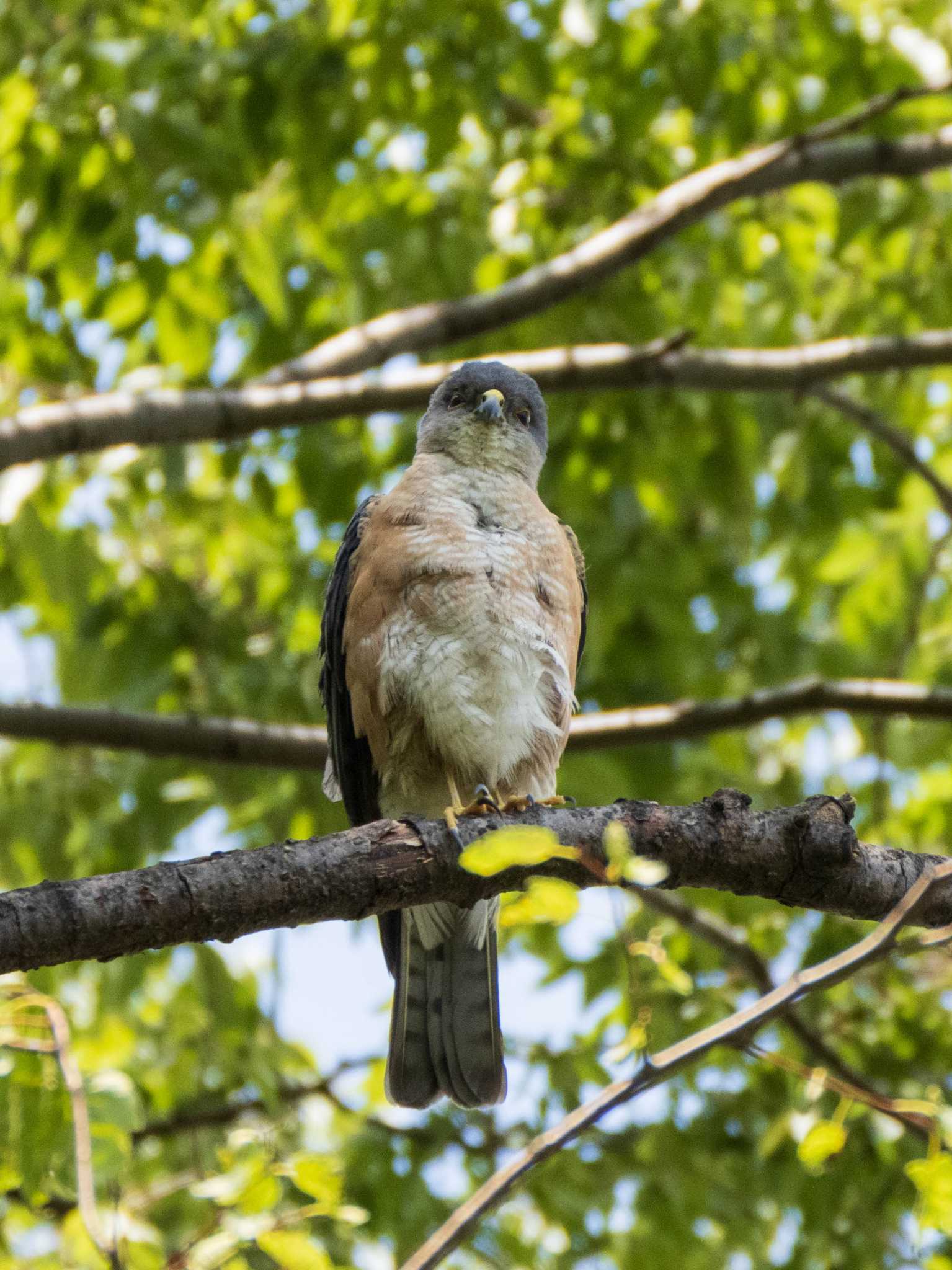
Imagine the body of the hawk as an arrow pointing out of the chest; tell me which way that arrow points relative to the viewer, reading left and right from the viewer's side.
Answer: facing the viewer

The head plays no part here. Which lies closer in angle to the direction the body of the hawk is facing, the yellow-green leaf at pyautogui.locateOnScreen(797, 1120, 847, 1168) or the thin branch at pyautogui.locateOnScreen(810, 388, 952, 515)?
the yellow-green leaf

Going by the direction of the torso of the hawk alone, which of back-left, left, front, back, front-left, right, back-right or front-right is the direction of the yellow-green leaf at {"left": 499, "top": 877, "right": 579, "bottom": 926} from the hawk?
front

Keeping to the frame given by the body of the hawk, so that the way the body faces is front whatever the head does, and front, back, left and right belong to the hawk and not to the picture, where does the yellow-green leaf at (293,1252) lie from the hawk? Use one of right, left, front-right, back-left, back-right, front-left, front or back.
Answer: front

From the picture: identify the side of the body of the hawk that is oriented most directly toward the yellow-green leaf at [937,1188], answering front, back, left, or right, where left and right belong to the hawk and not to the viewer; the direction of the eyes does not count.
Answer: front

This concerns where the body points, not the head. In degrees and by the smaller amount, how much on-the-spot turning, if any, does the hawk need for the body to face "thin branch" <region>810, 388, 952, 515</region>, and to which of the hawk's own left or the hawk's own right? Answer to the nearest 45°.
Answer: approximately 135° to the hawk's own left

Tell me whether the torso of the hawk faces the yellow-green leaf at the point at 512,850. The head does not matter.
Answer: yes

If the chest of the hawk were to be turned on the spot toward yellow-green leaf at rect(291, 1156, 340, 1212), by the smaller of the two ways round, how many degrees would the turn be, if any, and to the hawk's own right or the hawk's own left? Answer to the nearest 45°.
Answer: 0° — it already faces it

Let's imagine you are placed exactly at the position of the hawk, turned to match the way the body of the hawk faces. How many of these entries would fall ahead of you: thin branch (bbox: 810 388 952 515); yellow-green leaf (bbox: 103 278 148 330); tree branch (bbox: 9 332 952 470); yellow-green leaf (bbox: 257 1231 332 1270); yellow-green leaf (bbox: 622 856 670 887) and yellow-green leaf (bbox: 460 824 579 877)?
3

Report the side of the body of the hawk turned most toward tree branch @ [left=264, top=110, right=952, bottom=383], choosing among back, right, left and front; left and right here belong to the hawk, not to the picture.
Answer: back
